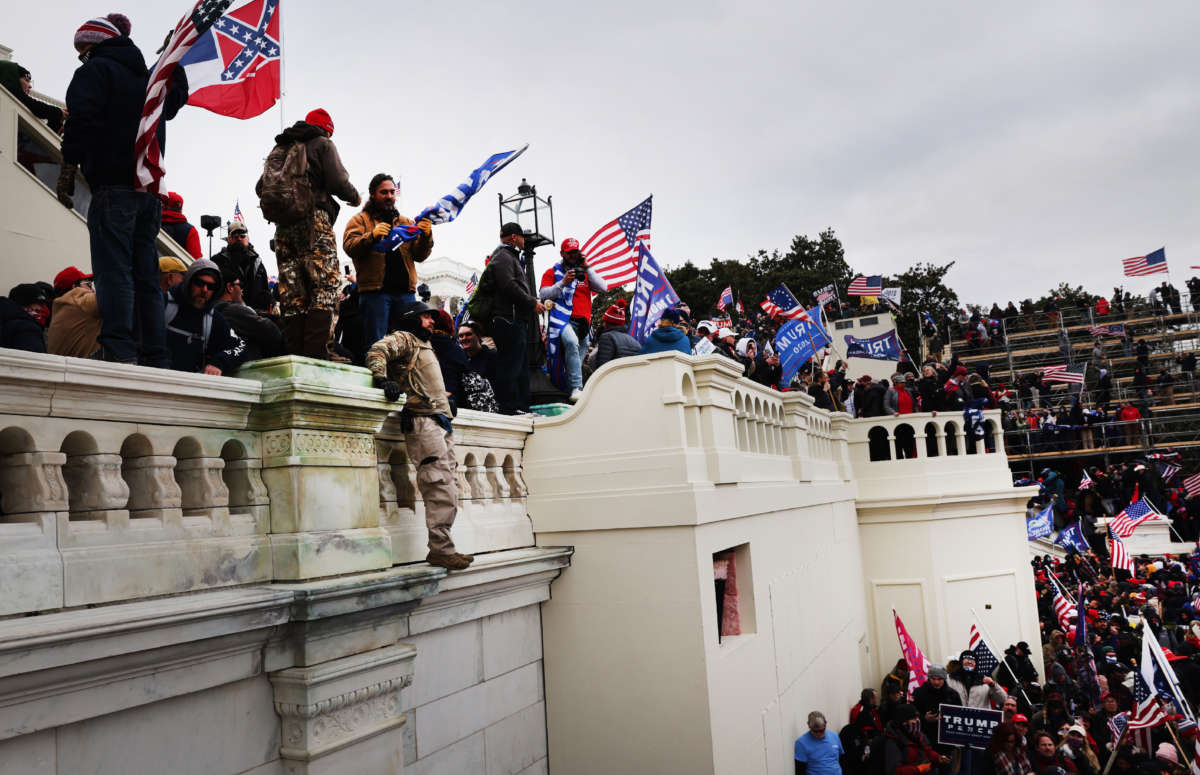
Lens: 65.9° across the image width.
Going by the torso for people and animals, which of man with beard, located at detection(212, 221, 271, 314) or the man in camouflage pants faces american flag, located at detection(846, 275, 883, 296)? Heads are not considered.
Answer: the man in camouflage pants

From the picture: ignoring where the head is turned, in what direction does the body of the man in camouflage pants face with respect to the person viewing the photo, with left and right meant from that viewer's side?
facing away from the viewer and to the right of the viewer

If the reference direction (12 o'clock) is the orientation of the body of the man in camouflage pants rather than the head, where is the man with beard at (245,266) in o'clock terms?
The man with beard is roughly at 10 o'clock from the man in camouflage pants.

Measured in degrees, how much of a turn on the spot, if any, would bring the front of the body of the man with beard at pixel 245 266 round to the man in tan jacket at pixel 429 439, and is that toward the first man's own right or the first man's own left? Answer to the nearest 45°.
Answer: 0° — they already face them

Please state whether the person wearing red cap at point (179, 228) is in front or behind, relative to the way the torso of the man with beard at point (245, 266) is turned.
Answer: behind

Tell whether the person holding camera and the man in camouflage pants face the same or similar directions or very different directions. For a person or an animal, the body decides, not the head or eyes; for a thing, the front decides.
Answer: very different directions

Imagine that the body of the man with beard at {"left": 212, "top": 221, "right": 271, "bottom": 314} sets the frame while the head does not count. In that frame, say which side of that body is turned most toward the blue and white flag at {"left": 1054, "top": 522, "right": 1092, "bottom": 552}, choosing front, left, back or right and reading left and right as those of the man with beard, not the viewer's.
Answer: left
